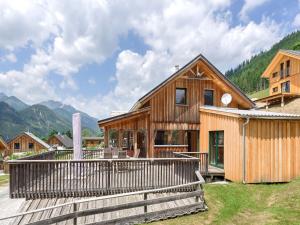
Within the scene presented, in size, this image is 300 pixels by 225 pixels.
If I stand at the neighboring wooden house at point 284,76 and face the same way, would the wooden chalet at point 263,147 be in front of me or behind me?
in front

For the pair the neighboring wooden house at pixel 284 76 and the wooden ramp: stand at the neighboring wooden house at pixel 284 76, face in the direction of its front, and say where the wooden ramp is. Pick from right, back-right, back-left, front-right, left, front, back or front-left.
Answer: front-left

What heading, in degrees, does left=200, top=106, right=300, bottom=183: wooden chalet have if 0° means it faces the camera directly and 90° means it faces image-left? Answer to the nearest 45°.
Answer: approximately 45°

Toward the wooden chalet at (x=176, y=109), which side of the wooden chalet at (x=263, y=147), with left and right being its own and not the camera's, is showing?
right

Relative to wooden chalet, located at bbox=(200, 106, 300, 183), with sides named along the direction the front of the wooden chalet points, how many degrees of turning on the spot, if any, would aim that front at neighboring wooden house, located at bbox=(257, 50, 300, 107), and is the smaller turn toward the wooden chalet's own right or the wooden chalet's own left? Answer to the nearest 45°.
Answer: approximately 135° to the wooden chalet's own right

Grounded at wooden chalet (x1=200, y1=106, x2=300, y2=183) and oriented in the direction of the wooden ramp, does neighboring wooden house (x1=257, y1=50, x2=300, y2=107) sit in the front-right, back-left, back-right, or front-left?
back-right

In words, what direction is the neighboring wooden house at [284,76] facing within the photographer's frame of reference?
facing the viewer and to the left of the viewer

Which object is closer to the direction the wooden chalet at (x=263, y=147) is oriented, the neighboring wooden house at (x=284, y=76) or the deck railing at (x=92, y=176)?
the deck railing

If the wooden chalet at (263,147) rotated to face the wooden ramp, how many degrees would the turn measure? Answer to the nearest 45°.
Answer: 0° — it already faces it

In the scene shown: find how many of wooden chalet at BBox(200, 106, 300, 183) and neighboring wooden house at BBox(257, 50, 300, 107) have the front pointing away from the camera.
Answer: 0

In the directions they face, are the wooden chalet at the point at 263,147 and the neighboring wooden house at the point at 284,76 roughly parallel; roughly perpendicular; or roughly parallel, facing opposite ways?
roughly parallel

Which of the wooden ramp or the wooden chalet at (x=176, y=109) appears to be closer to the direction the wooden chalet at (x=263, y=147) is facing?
the wooden ramp
